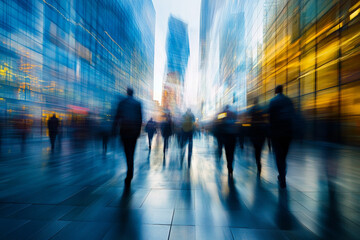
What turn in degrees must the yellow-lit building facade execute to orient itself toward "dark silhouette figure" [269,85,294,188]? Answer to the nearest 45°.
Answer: approximately 90° to its left

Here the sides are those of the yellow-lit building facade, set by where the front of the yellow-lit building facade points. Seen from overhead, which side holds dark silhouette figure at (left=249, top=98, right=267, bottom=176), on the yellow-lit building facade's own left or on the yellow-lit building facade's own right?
on the yellow-lit building facade's own left

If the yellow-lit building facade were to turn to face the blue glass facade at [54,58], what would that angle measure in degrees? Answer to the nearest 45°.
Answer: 0° — it already faces it

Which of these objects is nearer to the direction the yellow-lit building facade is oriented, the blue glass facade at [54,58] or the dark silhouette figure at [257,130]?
the blue glass facade

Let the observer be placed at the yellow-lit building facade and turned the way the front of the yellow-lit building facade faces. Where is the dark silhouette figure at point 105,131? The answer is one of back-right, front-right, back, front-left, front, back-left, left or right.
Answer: front-left

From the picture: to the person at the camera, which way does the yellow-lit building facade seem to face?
facing to the left of the viewer

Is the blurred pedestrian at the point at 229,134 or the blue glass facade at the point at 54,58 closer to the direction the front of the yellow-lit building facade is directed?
the blue glass facade
